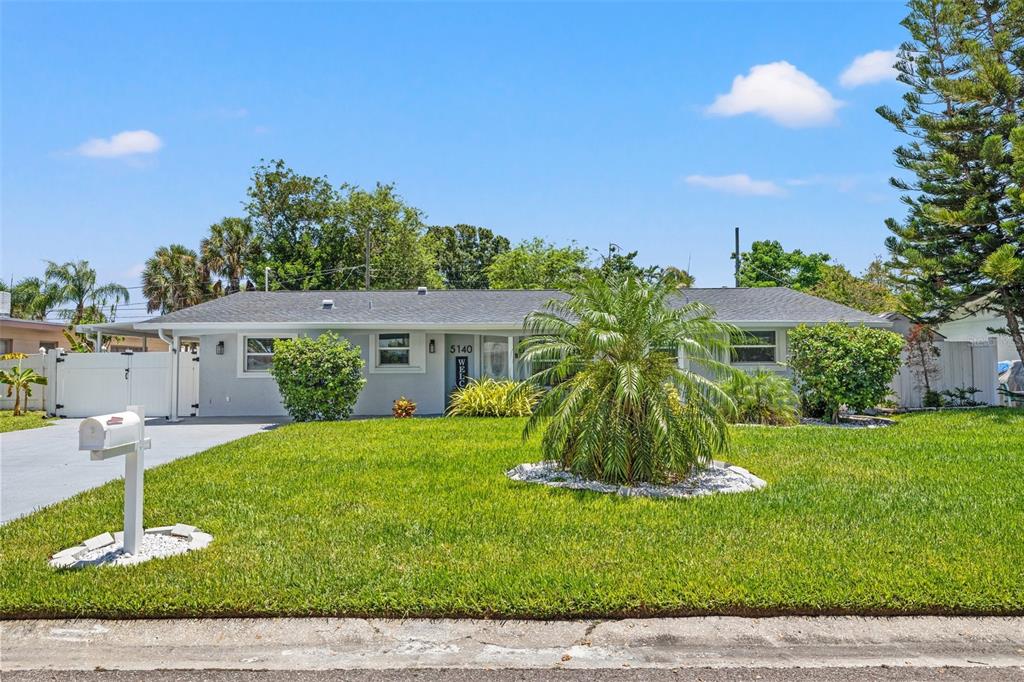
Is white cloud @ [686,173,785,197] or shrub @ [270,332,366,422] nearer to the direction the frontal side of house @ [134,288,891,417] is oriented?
the shrub

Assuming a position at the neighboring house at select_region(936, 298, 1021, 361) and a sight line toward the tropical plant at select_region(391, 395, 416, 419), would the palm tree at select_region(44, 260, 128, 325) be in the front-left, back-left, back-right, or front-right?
front-right

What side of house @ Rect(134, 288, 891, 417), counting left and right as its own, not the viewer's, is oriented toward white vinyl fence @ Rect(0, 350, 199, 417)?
right

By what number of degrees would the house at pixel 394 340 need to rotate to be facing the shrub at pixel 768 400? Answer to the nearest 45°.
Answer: approximately 45° to its left

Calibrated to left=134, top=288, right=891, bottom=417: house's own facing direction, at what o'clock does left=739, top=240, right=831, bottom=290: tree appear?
The tree is roughly at 7 o'clock from the house.

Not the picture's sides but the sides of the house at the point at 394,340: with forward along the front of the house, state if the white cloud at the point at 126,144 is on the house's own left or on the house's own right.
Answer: on the house's own right

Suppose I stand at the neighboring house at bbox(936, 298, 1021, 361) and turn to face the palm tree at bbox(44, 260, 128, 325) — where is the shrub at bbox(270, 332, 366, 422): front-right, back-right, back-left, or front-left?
front-left

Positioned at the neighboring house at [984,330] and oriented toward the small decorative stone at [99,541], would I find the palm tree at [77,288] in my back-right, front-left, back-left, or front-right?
front-right

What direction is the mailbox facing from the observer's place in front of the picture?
facing the viewer and to the left of the viewer

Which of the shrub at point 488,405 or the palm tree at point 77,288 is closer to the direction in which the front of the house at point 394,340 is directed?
the shrub

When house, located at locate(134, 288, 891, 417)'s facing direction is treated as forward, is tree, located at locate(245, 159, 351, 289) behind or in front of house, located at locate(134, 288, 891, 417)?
behind

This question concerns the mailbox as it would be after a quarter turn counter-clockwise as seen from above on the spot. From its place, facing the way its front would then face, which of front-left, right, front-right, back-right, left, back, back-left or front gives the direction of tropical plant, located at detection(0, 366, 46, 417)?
back-left

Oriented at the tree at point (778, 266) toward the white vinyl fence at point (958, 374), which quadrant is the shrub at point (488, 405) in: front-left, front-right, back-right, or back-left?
front-right

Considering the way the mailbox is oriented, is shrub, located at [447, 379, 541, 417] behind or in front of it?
behind

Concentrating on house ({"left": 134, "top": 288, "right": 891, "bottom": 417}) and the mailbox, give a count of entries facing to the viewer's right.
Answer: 0

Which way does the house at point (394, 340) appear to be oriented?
toward the camera

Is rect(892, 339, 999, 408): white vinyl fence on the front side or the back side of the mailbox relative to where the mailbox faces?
on the back side
